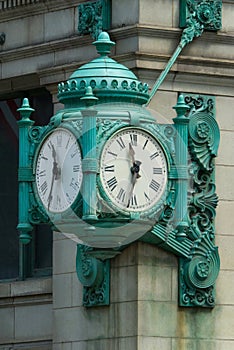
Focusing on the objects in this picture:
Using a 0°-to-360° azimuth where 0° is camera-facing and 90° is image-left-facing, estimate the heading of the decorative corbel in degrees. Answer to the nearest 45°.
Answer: approximately 45°
